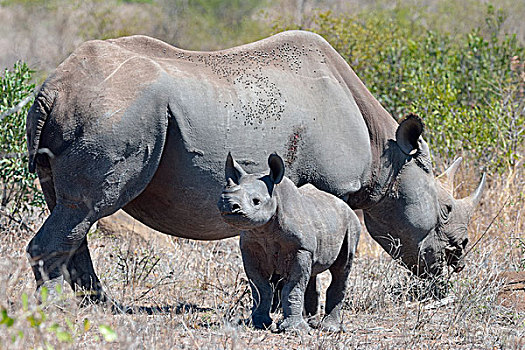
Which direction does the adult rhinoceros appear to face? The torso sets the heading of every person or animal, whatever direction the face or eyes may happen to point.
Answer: to the viewer's right

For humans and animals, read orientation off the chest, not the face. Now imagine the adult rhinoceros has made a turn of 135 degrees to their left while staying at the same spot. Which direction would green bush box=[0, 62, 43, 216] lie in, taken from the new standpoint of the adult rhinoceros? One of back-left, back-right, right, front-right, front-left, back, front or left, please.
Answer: front

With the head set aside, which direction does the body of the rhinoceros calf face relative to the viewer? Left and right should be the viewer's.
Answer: facing the viewer and to the left of the viewer

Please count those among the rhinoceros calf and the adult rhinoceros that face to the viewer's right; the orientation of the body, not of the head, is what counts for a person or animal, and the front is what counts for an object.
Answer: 1

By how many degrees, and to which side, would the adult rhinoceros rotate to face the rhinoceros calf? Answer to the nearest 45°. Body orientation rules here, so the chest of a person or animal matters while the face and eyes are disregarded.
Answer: approximately 45° to its right

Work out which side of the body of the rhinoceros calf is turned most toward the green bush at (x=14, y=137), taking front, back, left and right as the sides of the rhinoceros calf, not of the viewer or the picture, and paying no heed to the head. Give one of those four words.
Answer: right
